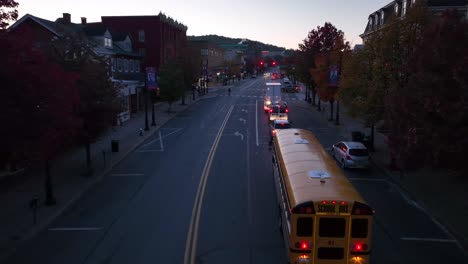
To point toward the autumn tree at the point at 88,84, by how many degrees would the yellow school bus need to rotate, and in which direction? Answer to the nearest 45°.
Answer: approximately 45° to its left

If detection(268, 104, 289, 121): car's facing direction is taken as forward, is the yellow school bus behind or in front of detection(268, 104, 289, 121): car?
behind

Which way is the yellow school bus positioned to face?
away from the camera

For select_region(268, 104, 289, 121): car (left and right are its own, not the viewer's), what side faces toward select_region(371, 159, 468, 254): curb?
back

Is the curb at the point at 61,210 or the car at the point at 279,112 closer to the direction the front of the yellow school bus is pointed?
the car

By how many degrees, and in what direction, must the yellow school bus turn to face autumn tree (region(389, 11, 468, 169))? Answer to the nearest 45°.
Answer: approximately 45° to its right

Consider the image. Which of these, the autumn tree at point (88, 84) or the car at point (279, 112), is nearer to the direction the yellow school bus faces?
the car

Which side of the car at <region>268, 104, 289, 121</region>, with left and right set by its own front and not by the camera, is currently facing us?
back

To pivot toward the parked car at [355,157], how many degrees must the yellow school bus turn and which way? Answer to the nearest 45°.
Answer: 0° — it already faces it

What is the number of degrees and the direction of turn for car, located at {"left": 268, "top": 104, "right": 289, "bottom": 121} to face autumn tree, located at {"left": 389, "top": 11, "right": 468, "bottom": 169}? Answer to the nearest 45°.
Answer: approximately 180°

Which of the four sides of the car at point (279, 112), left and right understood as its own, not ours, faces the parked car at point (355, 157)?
back

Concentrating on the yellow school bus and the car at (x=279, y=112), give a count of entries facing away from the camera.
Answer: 2
